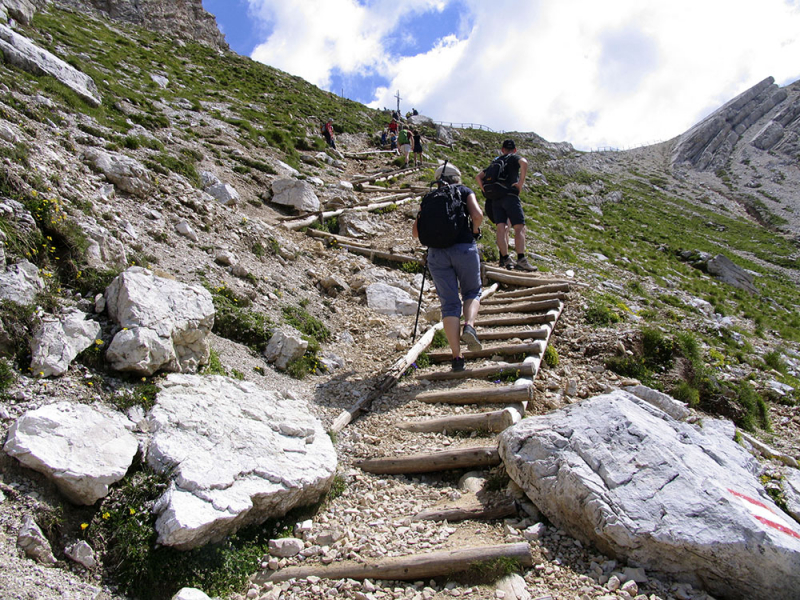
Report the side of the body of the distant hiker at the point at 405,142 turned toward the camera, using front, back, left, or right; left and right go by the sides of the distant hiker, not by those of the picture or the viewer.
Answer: back

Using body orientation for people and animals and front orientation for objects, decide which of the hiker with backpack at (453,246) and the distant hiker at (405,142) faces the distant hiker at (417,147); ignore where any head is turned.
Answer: the hiker with backpack

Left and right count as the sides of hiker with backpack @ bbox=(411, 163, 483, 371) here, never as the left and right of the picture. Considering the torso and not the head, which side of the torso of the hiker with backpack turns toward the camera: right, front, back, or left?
back

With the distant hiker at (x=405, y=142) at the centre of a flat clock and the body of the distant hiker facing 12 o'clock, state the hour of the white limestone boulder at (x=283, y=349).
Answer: The white limestone boulder is roughly at 6 o'clock from the distant hiker.

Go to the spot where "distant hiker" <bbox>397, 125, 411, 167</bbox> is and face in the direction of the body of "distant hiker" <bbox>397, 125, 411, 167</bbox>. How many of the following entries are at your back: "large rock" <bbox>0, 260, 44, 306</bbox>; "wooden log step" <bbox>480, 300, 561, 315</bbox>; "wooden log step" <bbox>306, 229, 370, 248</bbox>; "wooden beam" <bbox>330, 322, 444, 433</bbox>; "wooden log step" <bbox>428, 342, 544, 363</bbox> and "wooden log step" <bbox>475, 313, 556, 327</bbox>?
6

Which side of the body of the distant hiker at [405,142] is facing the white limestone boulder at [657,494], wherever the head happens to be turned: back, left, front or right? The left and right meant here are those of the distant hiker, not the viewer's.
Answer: back

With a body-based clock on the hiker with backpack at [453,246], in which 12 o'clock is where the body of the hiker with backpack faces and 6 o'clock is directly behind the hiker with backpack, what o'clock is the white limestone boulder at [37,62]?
The white limestone boulder is roughly at 10 o'clock from the hiker with backpack.

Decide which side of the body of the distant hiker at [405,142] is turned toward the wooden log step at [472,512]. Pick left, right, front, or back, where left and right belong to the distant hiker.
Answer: back

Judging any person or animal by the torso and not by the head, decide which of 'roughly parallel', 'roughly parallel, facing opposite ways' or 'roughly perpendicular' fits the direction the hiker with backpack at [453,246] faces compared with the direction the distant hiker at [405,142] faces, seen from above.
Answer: roughly parallel

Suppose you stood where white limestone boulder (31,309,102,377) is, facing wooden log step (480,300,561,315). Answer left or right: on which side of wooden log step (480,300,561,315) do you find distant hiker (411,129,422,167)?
left

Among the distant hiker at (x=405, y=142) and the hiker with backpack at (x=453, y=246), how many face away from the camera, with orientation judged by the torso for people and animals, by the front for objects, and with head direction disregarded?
2

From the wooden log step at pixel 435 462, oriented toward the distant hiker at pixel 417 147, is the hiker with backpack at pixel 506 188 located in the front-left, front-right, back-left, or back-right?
front-right

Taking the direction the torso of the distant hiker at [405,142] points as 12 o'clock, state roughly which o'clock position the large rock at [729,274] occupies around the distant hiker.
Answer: The large rock is roughly at 4 o'clock from the distant hiker.

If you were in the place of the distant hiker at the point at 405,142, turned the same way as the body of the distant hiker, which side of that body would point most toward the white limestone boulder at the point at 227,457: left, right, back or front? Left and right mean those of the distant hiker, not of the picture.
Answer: back

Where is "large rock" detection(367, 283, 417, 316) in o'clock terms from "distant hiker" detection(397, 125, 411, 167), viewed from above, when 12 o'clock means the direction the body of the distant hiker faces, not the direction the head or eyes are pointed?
The large rock is roughly at 6 o'clock from the distant hiker.
